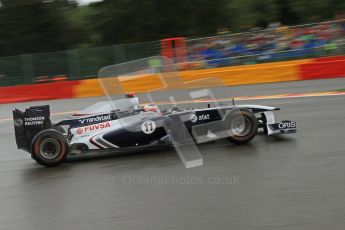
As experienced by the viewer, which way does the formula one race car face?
facing to the right of the viewer

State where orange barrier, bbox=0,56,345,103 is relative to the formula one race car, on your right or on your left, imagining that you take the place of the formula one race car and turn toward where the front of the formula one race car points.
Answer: on your left
